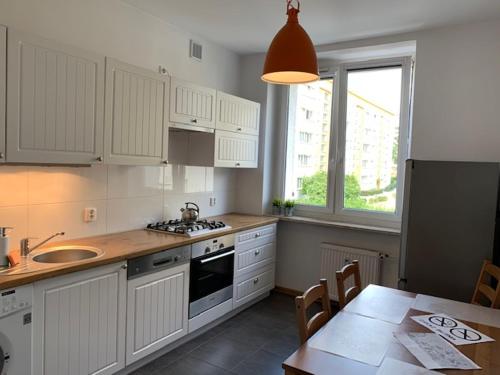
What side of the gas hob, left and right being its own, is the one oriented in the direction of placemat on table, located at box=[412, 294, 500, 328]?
front

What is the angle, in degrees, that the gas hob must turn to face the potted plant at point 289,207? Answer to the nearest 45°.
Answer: approximately 90° to its left

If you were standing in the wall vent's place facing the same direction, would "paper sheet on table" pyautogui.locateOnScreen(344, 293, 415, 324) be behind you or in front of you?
in front

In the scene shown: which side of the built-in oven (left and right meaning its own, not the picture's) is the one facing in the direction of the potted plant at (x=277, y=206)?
left

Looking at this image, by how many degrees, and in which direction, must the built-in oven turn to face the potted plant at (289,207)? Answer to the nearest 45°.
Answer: approximately 90° to its left

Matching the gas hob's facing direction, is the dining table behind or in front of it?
in front

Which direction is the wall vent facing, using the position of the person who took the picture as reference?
facing the viewer and to the right of the viewer

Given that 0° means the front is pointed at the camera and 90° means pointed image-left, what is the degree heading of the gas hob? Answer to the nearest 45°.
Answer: approximately 315°

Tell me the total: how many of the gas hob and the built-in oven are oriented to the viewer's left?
0

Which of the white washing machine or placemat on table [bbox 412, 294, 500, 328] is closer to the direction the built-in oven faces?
the placemat on table

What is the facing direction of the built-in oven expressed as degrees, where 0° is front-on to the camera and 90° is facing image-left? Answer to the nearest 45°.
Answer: approximately 315°
